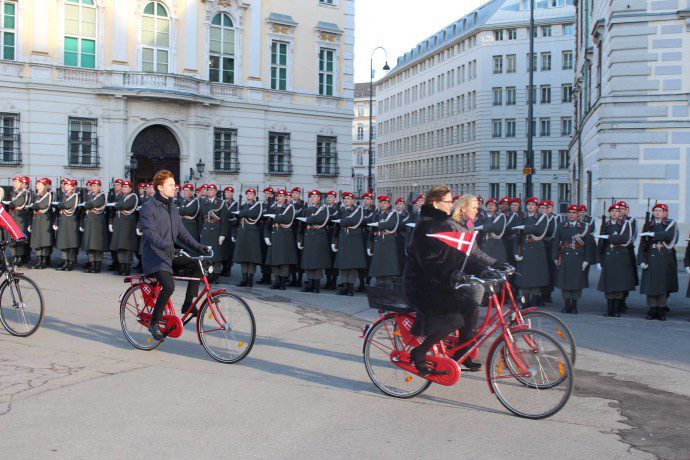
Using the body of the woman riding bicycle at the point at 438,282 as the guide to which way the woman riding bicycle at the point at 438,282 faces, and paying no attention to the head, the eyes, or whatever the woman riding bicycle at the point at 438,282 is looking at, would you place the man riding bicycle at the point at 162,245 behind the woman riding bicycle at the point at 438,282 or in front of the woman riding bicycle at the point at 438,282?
behind

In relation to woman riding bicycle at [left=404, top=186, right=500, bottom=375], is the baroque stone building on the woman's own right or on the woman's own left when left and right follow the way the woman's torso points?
on the woman's own left

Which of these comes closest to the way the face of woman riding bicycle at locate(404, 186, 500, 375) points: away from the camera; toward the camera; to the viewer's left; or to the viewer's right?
to the viewer's right

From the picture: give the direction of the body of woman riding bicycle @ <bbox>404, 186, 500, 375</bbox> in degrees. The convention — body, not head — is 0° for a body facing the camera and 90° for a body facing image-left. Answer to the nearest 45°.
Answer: approximately 270°

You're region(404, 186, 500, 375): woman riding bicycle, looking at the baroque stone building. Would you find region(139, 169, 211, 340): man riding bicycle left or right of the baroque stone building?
left

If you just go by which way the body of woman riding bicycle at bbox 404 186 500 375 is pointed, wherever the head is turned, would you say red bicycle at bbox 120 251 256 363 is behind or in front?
behind
